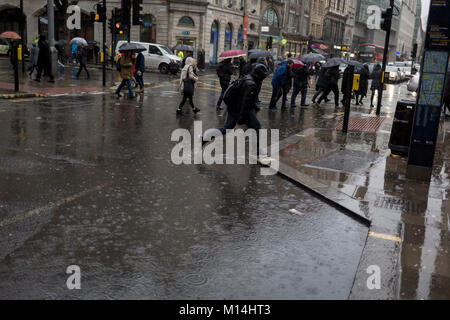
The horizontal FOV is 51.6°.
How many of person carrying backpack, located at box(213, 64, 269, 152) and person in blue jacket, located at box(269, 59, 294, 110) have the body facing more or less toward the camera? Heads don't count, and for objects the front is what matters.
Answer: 0

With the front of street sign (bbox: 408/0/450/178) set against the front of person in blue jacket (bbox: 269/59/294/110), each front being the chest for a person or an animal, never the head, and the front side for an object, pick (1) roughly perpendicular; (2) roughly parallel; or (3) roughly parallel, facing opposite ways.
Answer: roughly perpendicular

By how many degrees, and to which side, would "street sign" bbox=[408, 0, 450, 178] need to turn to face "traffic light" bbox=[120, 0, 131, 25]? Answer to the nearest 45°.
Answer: approximately 135° to its right

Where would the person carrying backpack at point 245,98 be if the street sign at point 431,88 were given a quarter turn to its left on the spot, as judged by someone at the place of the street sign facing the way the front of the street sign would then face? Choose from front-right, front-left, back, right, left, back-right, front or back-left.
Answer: back
